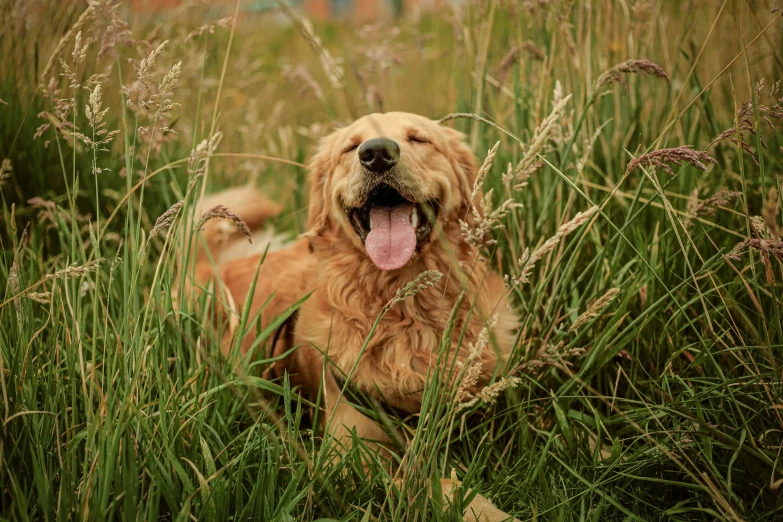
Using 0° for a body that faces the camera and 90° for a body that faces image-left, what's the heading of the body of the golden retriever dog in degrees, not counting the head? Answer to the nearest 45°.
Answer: approximately 315°
